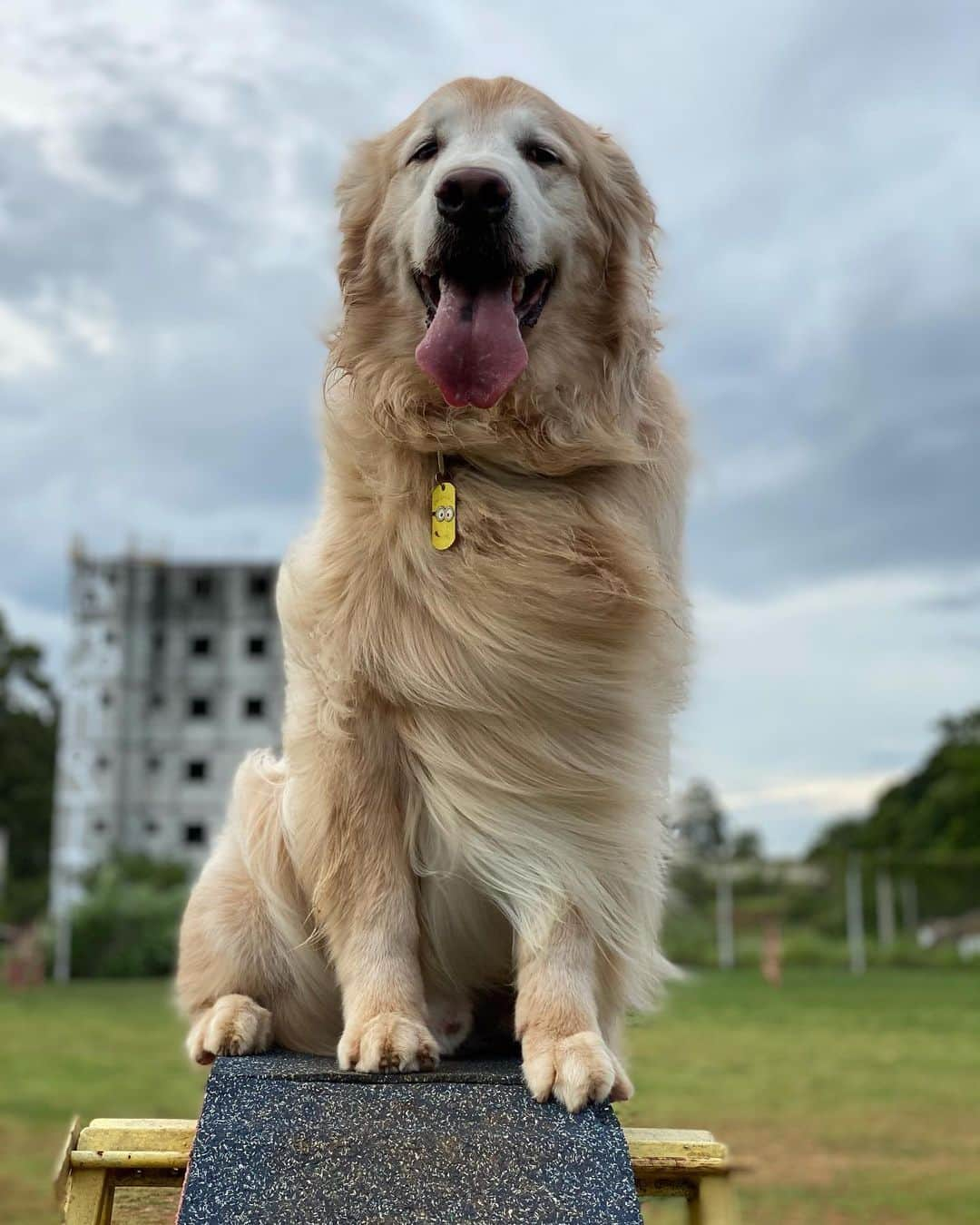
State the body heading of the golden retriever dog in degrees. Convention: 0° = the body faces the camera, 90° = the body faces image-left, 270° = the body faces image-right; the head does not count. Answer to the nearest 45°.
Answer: approximately 0°

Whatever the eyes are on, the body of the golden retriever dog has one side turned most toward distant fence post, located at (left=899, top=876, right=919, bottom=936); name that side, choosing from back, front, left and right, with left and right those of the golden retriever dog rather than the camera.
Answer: back

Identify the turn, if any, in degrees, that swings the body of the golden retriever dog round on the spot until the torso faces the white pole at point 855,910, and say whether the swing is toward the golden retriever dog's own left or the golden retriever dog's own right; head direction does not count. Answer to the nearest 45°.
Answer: approximately 180°

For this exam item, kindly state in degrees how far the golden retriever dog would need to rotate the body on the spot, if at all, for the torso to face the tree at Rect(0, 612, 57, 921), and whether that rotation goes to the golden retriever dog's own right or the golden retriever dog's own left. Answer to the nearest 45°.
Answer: approximately 180°

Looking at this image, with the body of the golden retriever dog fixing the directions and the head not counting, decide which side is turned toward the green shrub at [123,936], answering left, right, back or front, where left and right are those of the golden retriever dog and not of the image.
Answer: back

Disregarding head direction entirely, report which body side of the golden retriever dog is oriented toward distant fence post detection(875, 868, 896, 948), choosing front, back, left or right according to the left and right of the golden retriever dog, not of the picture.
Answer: back

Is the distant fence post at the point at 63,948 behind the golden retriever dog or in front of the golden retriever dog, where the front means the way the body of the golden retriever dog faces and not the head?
behind
